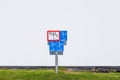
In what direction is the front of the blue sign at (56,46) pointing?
toward the camera

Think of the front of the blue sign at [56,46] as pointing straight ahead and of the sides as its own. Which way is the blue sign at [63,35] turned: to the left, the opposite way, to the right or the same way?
the same way

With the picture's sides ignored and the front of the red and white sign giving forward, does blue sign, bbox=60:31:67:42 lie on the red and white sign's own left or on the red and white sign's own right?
on the red and white sign's own left

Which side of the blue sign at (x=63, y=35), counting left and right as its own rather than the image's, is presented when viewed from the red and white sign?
right

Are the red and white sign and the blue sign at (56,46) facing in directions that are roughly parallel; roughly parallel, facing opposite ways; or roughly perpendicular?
roughly parallel

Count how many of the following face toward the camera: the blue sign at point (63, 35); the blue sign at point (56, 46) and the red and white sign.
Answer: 3

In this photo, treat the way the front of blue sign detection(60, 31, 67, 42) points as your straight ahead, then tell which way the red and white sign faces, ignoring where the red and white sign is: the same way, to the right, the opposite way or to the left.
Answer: the same way

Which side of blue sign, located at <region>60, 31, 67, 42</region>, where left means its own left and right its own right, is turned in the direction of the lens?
front
